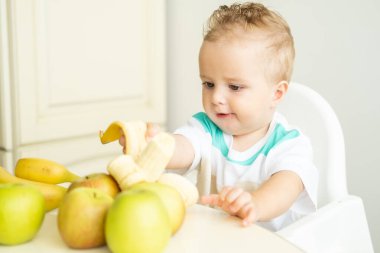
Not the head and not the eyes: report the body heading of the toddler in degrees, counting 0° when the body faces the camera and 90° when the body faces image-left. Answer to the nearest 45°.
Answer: approximately 45°
